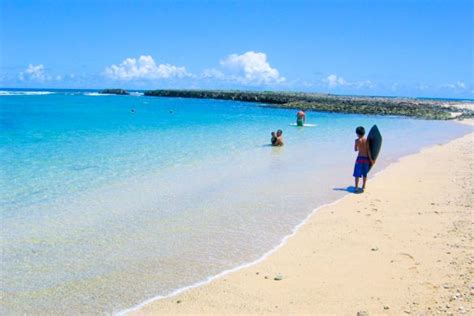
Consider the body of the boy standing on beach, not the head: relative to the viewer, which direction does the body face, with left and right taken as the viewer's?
facing away from the viewer and to the left of the viewer
